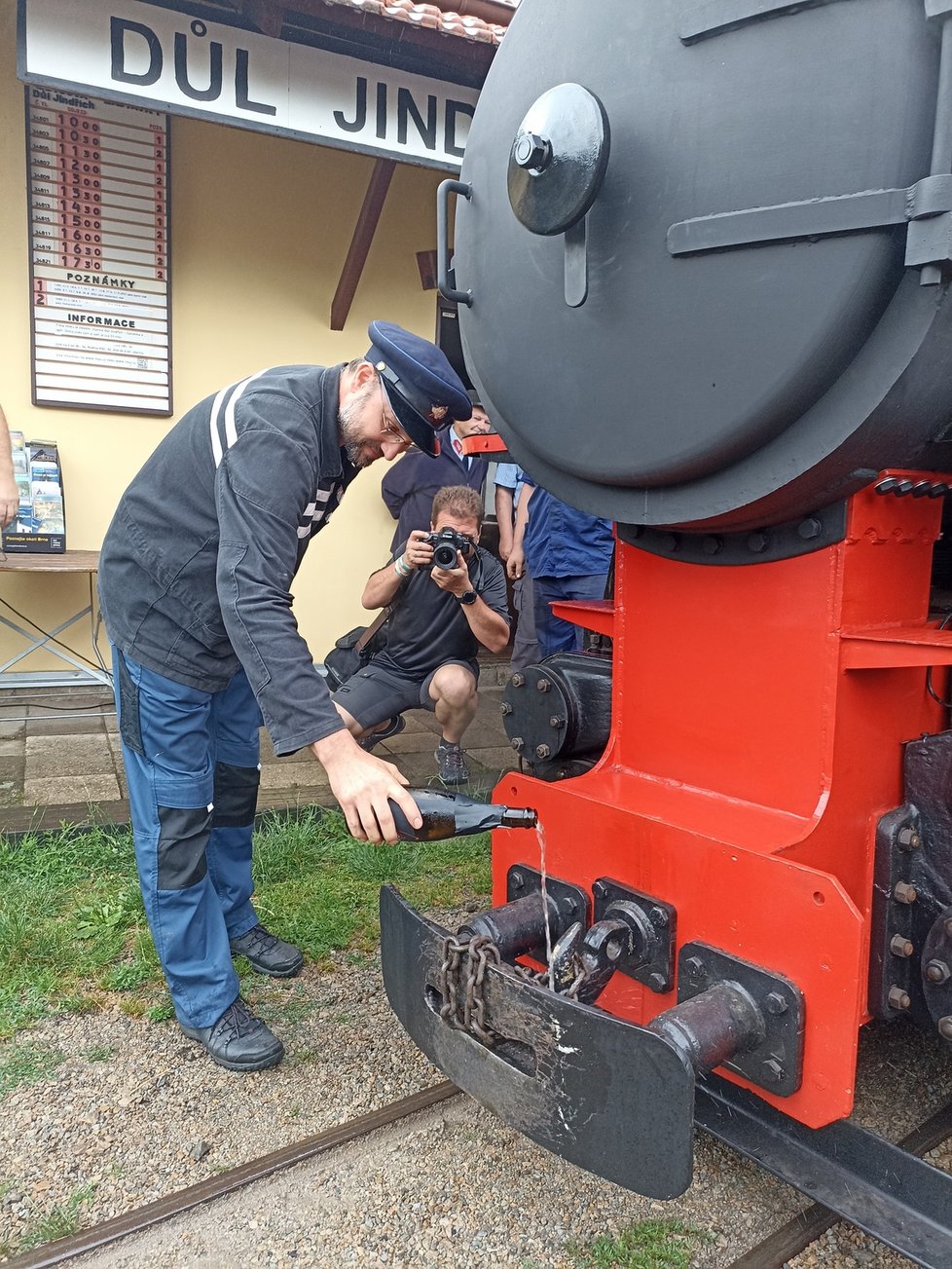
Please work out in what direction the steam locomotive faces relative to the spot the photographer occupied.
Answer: facing the viewer and to the left of the viewer

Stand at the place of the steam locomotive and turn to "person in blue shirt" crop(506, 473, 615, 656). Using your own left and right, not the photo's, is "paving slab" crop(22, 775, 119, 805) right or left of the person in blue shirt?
left

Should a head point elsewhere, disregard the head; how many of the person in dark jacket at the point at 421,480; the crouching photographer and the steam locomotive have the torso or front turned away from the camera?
0

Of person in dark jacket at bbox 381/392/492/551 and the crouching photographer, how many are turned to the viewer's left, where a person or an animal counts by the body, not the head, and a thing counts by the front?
0

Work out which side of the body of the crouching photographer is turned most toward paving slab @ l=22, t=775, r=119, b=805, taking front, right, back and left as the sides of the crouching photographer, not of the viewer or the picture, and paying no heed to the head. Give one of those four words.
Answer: right

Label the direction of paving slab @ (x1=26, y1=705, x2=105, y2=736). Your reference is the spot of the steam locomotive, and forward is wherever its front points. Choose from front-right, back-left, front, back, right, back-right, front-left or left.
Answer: right

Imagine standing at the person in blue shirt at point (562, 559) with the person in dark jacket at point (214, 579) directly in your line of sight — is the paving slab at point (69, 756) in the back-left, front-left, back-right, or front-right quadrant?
front-right

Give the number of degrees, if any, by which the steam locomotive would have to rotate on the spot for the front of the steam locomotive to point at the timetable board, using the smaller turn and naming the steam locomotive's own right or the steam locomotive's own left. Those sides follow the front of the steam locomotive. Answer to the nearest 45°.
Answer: approximately 90° to the steam locomotive's own right

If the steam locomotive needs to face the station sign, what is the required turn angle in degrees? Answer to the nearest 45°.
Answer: approximately 90° to its right

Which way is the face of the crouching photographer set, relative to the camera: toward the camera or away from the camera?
toward the camera

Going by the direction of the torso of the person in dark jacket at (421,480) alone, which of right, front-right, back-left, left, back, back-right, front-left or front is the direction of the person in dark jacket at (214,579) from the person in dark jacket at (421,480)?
front-right

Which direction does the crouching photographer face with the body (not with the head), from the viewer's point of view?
toward the camera

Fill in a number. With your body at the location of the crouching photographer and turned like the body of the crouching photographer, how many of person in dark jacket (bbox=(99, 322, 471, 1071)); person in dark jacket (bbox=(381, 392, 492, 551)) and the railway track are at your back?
1

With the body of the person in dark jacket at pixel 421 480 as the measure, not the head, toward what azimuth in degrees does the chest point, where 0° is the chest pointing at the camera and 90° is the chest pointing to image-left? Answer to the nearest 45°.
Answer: approximately 315°
